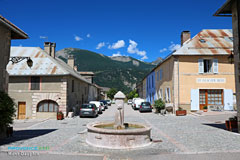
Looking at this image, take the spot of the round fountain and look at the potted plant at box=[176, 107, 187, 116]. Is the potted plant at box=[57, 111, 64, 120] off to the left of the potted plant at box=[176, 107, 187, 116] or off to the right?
left

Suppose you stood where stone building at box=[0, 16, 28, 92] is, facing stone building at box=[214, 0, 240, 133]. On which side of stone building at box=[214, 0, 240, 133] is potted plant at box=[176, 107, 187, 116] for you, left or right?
left

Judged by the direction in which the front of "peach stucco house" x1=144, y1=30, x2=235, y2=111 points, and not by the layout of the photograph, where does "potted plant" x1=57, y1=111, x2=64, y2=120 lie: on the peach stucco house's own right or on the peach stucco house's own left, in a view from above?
on the peach stucco house's own right

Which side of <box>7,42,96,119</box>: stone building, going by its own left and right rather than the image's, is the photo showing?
front

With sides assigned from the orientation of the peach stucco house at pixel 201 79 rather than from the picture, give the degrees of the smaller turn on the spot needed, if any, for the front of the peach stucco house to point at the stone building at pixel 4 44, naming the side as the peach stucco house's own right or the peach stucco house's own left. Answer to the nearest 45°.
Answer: approximately 45° to the peach stucco house's own right

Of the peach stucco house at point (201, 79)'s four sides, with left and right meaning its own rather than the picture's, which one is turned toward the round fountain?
front

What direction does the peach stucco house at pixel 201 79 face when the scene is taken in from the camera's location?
facing the viewer

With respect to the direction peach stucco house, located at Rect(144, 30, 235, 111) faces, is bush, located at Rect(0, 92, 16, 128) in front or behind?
in front

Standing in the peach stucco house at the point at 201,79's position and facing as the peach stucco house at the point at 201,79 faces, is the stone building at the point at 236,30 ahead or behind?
ahead
